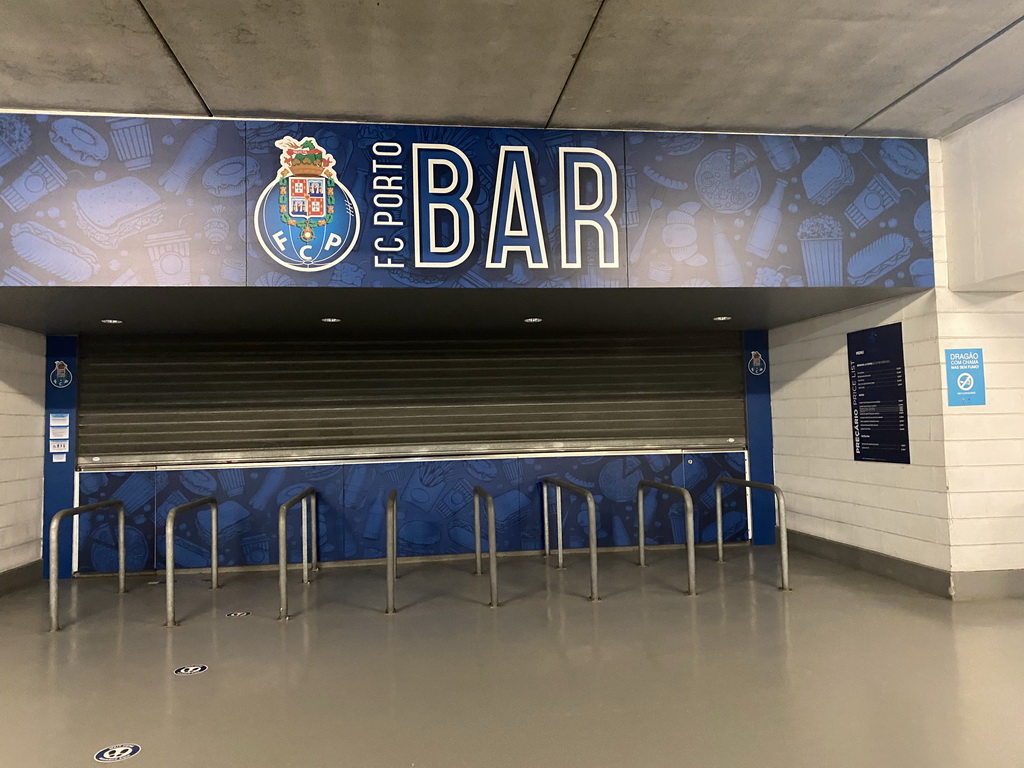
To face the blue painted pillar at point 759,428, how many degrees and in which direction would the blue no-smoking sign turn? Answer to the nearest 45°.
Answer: approximately 135° to its right

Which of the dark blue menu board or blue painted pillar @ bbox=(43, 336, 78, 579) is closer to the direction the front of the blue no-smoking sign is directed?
the blue painted pillar

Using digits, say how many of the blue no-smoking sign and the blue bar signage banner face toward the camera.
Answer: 2

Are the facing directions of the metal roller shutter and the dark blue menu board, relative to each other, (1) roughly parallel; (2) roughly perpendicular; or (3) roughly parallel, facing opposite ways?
roughly perpendicular

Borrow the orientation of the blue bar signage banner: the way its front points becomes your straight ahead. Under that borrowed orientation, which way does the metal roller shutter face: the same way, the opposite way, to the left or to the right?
the same way

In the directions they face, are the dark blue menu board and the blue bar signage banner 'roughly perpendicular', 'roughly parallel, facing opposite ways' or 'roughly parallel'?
roughly perpendicular

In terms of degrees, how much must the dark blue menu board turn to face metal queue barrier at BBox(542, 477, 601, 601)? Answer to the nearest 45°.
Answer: approximately 45° to its right

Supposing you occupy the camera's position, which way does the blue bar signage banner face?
facing the viewer

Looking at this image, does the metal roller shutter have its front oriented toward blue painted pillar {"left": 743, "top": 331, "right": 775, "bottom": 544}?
no

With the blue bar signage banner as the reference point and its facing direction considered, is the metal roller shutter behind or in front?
behind

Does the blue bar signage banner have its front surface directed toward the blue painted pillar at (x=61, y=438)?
no

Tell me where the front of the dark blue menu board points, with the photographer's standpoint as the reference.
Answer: facing the viewer and to the left of the viewer

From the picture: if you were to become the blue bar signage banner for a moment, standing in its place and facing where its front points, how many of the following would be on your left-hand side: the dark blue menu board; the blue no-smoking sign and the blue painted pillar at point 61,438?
2

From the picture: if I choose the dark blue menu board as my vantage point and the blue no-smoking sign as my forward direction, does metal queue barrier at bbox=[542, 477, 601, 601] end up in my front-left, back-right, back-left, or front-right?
back-right

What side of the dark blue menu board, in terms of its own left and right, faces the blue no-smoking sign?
left

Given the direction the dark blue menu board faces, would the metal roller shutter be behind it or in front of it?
in front

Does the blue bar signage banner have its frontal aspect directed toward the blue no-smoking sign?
no
